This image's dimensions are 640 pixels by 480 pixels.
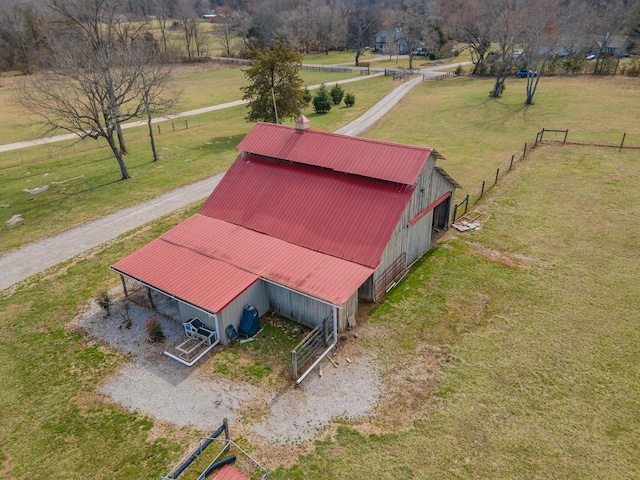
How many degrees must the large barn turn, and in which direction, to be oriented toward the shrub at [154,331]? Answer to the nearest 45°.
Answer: approximately 90° to its right

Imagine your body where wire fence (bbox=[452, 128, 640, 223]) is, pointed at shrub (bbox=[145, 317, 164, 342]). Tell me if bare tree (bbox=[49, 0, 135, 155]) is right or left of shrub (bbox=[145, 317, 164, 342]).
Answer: right

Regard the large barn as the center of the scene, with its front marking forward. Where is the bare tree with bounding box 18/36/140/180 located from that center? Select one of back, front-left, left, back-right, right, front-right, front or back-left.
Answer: back

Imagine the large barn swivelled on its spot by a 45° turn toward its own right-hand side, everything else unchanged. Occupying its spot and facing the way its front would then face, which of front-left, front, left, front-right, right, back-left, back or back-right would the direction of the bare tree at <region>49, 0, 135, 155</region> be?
back-right

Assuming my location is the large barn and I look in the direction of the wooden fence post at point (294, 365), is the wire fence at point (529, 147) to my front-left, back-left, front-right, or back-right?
back-left

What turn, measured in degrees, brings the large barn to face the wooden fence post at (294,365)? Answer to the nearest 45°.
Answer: approximately 45° to its right

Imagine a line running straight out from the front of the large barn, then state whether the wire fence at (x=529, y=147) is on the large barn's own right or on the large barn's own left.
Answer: on the large barn's own left

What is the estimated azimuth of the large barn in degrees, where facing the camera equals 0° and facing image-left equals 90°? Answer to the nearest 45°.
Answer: approximately 315°

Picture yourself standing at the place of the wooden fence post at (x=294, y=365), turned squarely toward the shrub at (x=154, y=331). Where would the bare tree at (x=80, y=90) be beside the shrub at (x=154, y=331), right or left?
right
